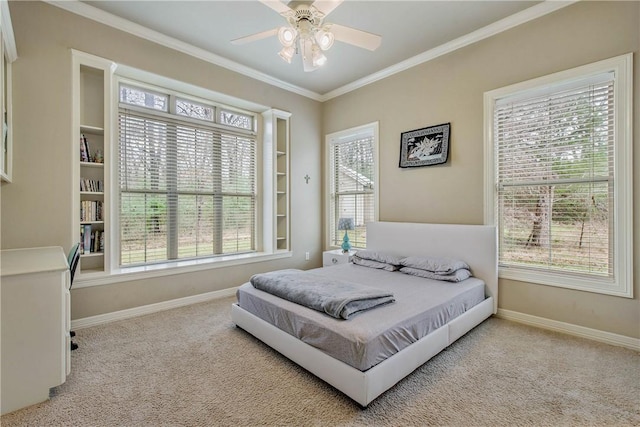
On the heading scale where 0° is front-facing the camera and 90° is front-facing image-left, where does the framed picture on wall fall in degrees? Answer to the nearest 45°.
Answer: approximately 45°

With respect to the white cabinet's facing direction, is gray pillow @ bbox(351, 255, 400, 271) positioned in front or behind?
in front

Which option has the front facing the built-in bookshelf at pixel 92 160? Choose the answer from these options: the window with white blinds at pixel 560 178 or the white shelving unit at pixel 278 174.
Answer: the window with white blinds

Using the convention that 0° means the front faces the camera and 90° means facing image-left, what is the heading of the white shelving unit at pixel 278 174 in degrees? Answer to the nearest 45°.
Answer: approximately 315°

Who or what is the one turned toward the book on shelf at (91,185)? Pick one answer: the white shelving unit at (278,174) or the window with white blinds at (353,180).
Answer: the window with white blinds

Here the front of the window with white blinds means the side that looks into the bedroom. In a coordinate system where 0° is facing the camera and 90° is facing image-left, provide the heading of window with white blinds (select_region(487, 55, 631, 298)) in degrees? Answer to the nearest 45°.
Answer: approximately 45°

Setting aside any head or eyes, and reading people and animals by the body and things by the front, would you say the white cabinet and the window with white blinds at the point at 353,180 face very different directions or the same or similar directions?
very different directions

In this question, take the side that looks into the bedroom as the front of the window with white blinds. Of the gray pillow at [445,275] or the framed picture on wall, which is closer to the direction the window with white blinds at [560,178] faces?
the gray pillow

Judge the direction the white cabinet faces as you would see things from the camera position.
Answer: facing to the right of the viewer

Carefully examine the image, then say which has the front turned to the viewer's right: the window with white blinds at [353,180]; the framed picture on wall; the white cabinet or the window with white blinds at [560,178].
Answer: the white cabinet

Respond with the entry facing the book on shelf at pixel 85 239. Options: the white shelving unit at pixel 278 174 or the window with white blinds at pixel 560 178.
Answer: the window with white blinds

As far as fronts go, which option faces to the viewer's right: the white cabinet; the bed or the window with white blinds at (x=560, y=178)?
the white cabinet

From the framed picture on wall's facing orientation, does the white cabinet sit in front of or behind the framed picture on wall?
in front
